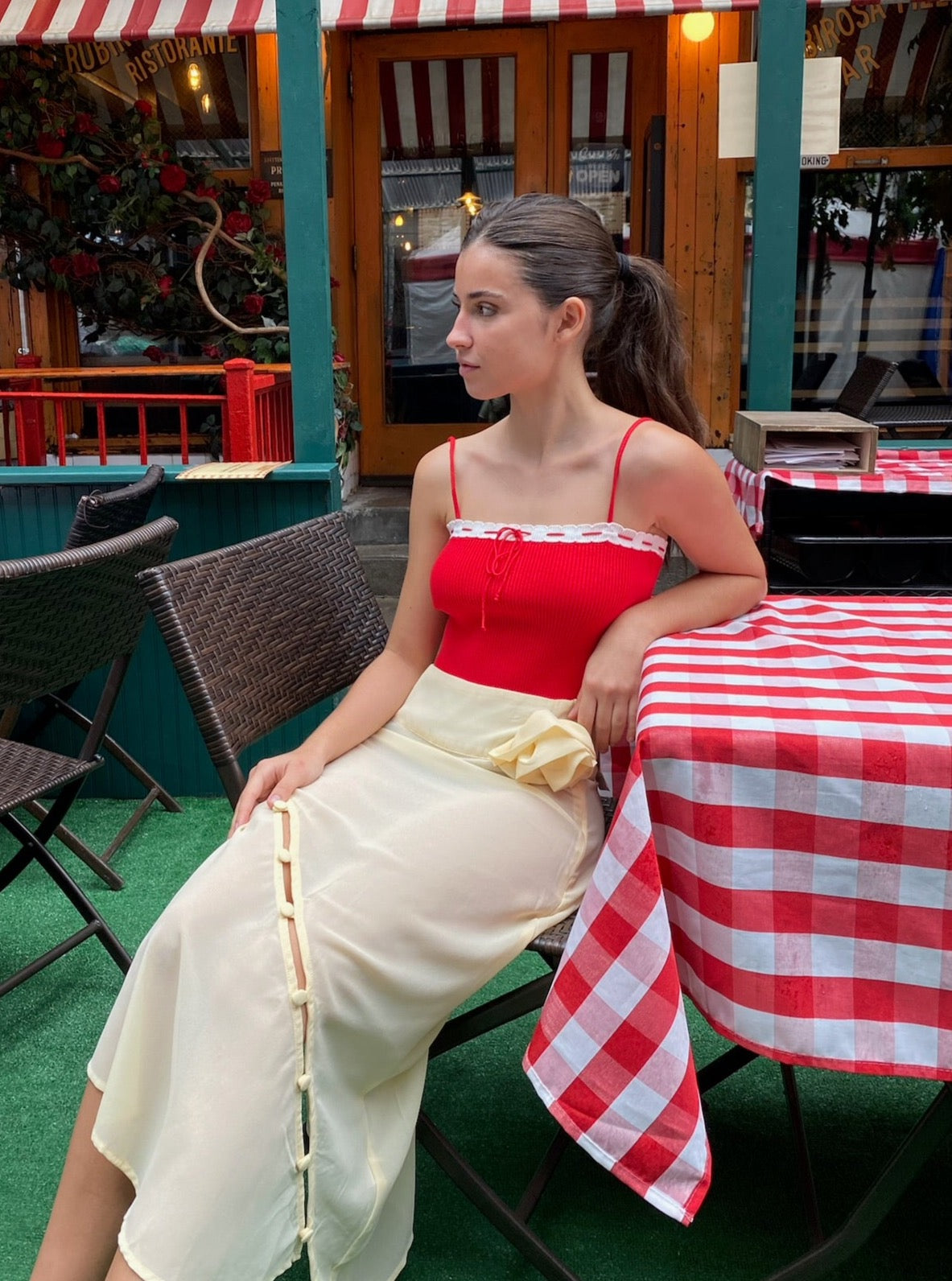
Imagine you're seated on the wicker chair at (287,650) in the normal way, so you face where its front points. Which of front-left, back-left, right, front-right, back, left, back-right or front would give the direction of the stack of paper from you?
left

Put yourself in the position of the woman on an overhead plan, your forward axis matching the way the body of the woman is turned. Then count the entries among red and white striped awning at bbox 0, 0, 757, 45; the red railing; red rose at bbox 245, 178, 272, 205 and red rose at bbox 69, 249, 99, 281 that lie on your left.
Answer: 0

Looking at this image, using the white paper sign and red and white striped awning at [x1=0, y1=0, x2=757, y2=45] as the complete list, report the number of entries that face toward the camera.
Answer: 2

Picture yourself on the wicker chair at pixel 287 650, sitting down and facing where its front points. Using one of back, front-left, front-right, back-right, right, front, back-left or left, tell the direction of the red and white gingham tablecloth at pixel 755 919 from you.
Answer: front

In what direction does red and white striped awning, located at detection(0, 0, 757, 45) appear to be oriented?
toward the camera

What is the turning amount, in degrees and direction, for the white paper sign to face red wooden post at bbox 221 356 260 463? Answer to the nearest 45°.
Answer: approximately 90° to its right

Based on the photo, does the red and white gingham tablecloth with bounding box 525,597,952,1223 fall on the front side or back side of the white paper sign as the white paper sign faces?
on the front side

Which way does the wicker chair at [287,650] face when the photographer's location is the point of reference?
facing the viewer and to the right of the viewer

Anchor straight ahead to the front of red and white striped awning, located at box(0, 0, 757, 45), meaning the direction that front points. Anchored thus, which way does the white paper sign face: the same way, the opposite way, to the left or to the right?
the same way

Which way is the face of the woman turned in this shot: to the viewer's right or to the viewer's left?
to the viewer's left

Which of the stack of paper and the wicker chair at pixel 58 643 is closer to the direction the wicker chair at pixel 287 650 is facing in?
the stack of paper

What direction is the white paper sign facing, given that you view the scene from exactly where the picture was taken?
facing the viewer

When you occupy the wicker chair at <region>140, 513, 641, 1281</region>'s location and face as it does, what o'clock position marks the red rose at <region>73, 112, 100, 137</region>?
The red rose is roughly at 7 o'clock from the wicker chair.
